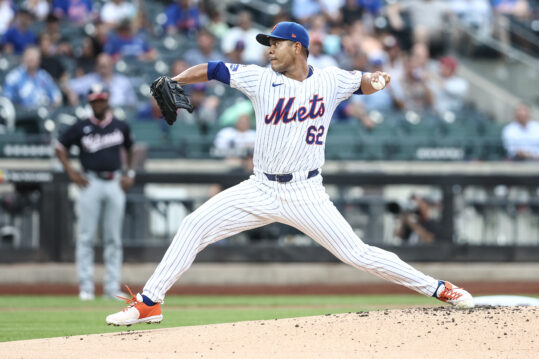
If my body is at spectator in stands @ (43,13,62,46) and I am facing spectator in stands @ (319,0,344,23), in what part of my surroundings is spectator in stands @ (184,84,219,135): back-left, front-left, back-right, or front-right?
front-right

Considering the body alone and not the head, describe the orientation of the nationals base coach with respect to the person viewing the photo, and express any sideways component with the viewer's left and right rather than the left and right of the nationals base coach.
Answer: facing the viewer

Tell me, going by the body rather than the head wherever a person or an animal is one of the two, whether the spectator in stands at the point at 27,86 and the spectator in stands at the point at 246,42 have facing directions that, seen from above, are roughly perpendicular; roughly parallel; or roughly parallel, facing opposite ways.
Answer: roughly parallel

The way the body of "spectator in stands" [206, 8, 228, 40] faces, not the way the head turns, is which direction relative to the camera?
toward the camera

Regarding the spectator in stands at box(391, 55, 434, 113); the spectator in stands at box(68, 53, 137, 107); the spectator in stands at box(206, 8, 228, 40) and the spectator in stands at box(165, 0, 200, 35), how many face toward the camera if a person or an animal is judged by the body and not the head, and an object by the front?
4

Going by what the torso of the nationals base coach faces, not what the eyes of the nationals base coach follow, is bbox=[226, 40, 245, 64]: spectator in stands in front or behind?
behind

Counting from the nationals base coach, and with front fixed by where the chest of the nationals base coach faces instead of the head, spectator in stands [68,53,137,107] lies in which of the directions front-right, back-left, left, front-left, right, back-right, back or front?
back

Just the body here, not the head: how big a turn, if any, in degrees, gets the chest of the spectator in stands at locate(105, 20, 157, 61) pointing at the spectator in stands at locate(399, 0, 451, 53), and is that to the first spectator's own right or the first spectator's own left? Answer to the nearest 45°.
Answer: approximately 135° to the first spectator's own left

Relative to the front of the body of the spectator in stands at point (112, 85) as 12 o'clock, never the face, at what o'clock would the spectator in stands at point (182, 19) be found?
the spectator in stands at point (182, 19) is roughly at 7 o'clock from the spectator in stands at point (112, 85).

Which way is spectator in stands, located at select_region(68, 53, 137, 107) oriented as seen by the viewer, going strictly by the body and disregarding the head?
toward the camera

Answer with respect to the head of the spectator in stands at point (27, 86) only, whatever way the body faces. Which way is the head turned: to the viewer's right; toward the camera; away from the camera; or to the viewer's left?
toward the camera

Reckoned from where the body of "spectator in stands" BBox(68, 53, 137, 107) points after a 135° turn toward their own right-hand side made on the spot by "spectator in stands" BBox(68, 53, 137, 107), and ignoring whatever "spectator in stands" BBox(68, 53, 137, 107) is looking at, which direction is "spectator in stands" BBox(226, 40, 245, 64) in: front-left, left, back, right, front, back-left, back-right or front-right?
back-right

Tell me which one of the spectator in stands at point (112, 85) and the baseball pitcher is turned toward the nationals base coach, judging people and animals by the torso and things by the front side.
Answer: the spectator in stands

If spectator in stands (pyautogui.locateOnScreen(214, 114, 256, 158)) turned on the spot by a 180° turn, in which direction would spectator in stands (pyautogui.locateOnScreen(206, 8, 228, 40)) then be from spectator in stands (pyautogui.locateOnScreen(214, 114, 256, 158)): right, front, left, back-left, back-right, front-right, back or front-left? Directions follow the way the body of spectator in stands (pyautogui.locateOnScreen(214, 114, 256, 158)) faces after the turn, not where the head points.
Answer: front

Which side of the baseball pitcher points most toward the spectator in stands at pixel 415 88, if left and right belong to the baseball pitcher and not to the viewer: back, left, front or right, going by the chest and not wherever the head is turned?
back

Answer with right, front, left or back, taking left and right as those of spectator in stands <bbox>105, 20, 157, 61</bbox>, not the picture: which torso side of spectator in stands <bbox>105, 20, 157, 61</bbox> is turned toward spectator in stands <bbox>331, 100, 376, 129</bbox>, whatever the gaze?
left
